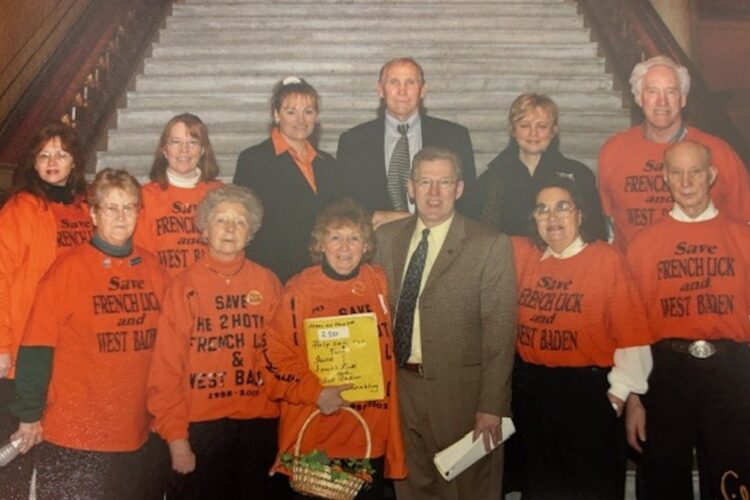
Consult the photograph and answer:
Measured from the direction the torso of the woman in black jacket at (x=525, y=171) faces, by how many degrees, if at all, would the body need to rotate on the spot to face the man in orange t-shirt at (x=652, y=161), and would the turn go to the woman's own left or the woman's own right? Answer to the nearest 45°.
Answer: approximately 90° to the woman's own left

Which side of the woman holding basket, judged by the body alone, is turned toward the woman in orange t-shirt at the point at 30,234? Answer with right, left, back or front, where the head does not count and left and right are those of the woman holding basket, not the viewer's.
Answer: right

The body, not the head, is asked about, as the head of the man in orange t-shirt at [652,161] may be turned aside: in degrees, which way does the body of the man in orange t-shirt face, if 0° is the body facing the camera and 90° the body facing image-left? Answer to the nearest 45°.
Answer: approximately 0°

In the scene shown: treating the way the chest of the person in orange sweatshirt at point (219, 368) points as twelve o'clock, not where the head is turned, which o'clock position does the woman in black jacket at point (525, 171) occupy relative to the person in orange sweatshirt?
The woman in black jacket is roughly at 9 o'clock from the person in orange sweatshirt.

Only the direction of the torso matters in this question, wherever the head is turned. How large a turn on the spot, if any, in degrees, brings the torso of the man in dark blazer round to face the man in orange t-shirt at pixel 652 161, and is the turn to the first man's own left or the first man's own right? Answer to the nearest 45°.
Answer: approximately 90° to the first man's own left

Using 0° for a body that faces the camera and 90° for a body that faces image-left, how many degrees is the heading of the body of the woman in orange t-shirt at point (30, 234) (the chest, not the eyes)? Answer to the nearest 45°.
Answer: approximately 315°
